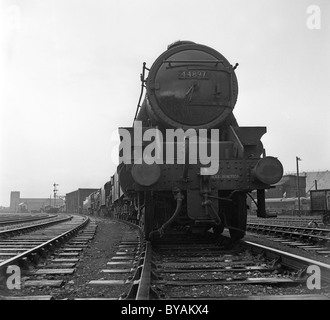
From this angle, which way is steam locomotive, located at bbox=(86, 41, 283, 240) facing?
toward the camera

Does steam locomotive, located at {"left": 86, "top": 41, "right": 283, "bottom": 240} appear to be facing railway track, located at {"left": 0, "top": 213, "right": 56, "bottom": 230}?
no
